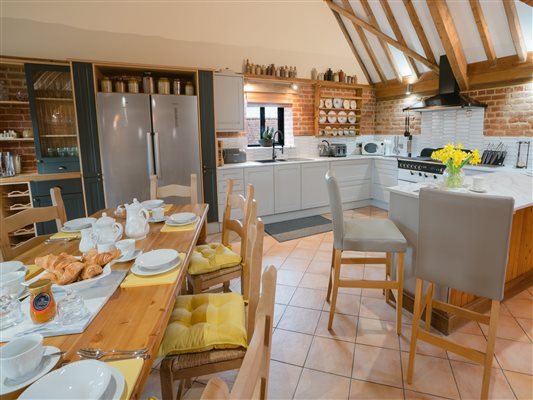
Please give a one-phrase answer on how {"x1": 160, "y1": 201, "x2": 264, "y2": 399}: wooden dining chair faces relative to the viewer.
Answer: facing to the left of the viewer

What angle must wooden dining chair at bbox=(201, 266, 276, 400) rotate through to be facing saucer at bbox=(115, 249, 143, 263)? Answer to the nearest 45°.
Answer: approximately 45° to its right

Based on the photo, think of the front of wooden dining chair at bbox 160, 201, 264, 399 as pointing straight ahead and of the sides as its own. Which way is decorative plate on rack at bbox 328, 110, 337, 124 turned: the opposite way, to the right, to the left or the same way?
to the left

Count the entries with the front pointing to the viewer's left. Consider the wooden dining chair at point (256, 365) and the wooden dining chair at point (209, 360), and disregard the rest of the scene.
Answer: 2

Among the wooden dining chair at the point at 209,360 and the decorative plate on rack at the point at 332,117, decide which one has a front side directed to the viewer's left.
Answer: the wooden dining chair

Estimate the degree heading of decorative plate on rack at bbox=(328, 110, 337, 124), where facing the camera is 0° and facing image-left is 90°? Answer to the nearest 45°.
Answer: approximately 0°

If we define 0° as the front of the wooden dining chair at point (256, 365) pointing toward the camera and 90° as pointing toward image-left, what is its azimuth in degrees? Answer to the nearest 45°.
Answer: approximately 90°

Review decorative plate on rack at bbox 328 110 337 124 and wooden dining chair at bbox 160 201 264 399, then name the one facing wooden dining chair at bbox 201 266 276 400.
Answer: the decorative plate on rack

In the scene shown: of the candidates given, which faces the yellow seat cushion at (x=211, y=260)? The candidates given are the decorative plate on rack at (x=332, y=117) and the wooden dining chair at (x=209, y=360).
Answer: the decorative plate on rack
